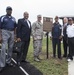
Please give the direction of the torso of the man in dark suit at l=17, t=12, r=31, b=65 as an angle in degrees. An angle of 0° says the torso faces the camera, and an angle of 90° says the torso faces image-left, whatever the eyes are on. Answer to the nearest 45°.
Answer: approximately 315°

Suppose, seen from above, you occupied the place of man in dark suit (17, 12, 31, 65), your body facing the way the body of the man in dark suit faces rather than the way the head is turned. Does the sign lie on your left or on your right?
on your left

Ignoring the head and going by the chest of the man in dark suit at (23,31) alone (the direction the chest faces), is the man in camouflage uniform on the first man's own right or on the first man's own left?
on the first man's own left

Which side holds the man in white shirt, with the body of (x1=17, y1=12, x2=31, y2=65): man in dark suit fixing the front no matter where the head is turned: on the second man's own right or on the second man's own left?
on the second man's own left
